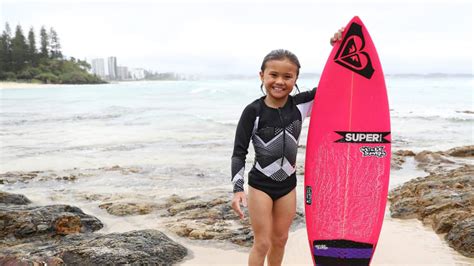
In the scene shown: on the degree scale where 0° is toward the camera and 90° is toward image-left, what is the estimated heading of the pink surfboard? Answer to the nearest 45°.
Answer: approximately 0°

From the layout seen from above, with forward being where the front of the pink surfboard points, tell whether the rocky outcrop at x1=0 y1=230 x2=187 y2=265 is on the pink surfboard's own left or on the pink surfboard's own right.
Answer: on the pink surfboard's own right

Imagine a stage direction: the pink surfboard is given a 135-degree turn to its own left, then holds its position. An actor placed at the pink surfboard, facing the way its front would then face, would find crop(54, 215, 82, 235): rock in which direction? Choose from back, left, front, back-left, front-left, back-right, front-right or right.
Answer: back-left

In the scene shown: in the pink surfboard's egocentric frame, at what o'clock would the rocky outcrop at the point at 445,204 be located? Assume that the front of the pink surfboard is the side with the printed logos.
The rocky outcrop is roughly at 7 o'clock from the pink surfboard.

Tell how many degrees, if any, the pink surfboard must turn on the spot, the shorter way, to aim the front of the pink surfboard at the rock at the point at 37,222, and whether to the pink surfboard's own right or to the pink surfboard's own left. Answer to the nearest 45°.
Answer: approximately 90° to the pink surfboard's own right

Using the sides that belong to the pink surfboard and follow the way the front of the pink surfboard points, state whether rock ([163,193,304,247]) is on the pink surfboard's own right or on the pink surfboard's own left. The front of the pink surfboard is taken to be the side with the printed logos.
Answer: on the pink surfboard's own right

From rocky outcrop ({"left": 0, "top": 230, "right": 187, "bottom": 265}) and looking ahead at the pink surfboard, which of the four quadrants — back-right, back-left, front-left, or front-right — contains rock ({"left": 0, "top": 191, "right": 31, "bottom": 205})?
back-left

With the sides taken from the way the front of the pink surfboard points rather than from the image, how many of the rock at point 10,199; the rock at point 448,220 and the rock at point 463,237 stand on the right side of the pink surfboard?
1

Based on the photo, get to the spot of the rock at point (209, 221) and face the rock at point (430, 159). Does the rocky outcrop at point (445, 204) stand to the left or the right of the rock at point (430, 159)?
right

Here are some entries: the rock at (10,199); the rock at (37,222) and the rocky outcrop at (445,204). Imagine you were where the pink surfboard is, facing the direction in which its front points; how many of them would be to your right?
2

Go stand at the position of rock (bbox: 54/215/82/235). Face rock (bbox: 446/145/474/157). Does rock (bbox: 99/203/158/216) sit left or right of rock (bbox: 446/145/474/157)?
left

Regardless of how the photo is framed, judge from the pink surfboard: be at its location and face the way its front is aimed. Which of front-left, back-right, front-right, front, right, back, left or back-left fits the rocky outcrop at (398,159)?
back

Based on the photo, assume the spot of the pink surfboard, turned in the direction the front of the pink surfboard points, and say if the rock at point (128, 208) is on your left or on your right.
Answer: on your right

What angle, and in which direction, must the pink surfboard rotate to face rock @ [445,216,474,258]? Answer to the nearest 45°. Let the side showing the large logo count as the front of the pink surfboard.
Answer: approximately 135° to its left
